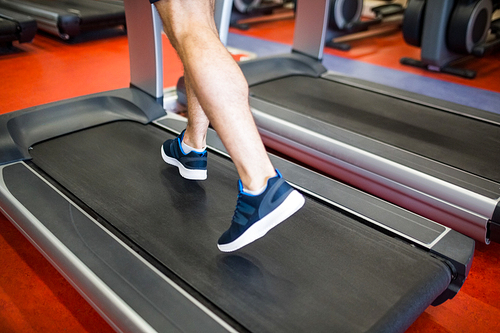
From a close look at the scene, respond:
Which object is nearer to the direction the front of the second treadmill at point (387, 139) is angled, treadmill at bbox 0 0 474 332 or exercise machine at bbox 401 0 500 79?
the exercise machine

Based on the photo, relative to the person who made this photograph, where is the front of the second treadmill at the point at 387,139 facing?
facing away from the viewer and to the left of the viewer

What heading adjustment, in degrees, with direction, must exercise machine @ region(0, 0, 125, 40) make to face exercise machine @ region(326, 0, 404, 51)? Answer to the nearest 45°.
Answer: approximately 135° to its right

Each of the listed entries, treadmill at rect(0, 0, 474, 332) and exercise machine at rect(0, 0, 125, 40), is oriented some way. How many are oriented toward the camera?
0

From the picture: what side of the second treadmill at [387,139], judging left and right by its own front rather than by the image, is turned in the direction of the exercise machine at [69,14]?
front

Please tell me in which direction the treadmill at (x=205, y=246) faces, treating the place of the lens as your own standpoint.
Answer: facing away from the viewer and to the left of the viewer

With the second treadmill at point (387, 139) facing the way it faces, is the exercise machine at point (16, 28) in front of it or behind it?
in front

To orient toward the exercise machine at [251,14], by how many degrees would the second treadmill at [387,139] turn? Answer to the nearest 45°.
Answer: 0° — it already faces it

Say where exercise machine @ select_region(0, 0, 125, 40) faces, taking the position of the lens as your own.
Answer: facing away from the viewer and to the left of the viewer
